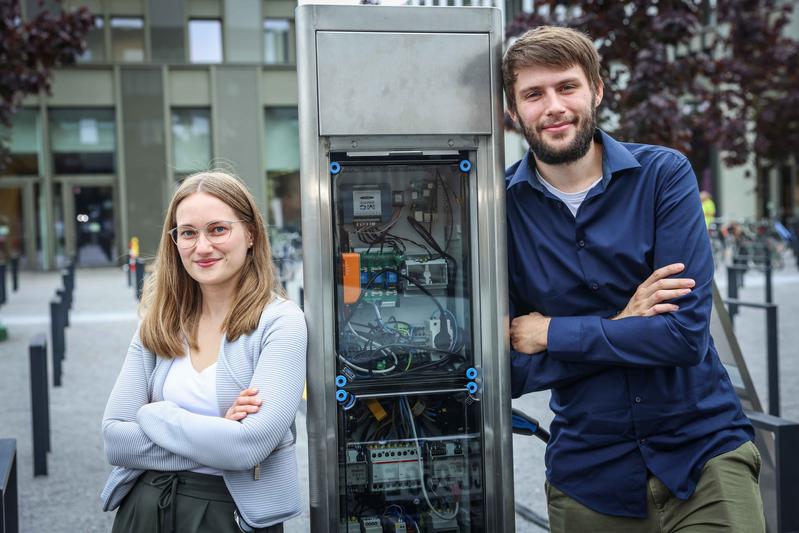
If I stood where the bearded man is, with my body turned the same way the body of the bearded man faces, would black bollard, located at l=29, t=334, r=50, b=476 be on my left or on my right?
on my right

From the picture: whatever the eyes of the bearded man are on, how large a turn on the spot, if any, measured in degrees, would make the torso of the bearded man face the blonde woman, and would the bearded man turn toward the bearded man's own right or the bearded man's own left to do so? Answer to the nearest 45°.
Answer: approximately 90° to the bearded man's own right

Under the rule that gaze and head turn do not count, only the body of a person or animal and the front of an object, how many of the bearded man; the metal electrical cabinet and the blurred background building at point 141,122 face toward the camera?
3

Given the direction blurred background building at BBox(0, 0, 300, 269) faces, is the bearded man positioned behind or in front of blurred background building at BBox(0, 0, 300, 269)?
in front

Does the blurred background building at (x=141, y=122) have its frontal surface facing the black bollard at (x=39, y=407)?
yes

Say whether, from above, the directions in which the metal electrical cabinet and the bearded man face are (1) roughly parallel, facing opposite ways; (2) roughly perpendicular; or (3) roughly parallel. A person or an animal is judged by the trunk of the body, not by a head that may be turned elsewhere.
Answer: roughly parallel

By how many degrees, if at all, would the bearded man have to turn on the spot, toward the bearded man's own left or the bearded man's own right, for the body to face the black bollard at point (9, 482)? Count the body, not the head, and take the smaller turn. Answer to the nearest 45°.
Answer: approximately 90° to the bearded man's own right

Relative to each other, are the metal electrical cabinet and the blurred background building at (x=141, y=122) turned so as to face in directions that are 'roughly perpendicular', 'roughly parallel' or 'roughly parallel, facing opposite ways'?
roughly parallel

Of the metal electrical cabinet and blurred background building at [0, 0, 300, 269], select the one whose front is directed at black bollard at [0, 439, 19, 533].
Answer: the blurred background building

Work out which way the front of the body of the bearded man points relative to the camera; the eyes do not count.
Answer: toward the camera

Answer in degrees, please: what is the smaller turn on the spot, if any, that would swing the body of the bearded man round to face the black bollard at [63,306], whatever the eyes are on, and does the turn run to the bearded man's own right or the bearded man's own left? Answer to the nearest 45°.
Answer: approximately 135° to the bearded man's own right

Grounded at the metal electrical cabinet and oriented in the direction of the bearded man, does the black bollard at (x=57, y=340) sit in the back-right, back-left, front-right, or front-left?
back-left
